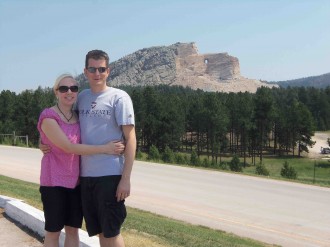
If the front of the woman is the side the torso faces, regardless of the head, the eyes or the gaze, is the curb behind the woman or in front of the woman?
behind

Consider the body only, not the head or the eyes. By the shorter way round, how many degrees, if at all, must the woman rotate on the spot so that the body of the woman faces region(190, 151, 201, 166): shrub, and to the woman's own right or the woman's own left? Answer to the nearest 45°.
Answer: approximately 135° to the woman's own left

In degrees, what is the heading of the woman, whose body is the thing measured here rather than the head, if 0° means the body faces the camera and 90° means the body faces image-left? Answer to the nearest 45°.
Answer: approximately 315°
